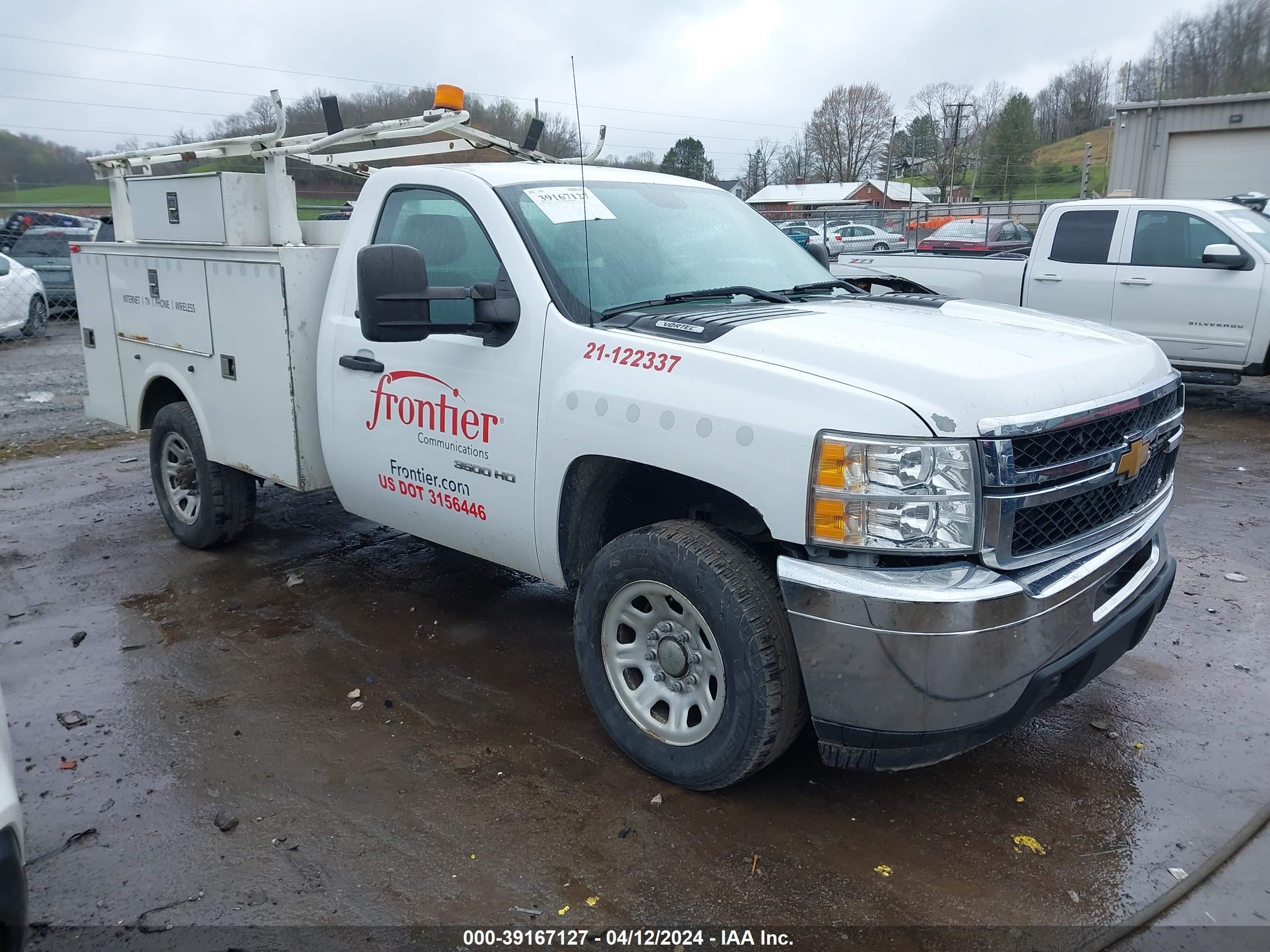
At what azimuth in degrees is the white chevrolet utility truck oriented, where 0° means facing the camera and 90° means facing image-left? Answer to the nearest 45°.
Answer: approximately 315°

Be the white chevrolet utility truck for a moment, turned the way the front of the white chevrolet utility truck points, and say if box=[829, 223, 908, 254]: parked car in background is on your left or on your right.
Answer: on your left

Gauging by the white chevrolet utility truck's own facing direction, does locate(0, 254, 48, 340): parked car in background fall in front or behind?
behind

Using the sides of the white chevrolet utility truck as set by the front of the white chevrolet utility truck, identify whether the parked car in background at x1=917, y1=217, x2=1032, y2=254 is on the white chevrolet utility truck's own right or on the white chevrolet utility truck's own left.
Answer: on the white chevrolet utility truck's own left

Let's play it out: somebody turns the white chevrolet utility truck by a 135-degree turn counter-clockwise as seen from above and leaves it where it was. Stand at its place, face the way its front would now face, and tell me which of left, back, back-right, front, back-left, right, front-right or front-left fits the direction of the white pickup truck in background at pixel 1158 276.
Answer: front-right

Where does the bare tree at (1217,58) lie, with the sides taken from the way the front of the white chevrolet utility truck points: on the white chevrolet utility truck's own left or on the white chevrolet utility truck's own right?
on the white chevrolet utility truck's own left

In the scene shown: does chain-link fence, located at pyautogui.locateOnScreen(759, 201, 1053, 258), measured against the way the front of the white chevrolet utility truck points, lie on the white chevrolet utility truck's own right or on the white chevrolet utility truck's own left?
on the white chevrolet utility truck's own left

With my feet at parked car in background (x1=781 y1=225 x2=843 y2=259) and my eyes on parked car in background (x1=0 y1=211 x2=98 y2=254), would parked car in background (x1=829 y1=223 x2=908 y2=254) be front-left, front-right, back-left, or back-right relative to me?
back-right

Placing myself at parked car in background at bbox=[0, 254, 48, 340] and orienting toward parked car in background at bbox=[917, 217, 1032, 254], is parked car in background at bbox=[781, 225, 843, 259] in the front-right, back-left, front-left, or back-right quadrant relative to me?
front-left

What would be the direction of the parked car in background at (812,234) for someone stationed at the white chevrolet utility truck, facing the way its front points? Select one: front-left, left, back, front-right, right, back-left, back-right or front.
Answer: back-left

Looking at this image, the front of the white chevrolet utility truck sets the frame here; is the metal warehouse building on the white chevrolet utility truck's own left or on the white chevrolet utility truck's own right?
on the white chevrolet utility truck's own left
